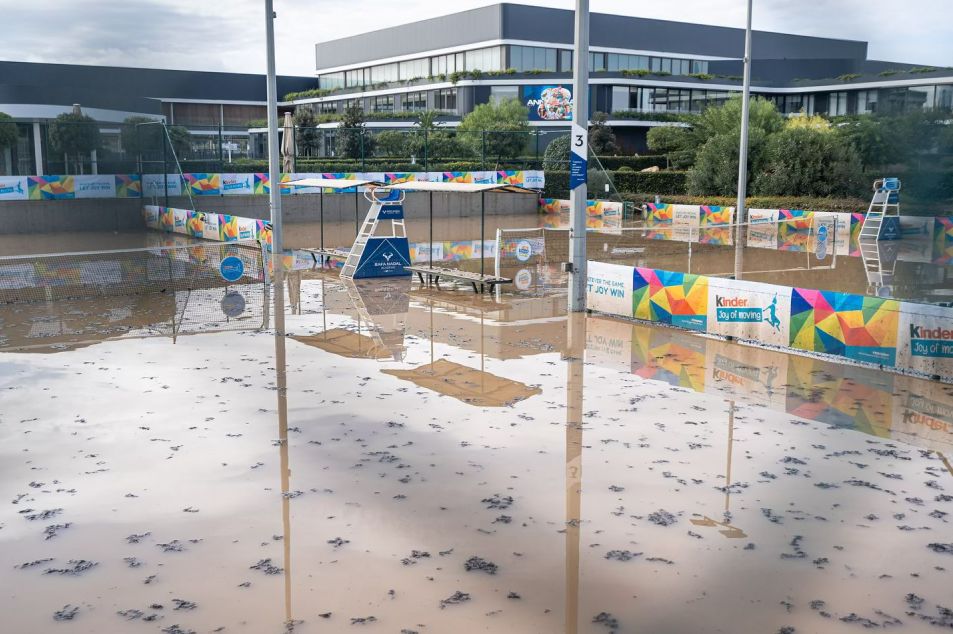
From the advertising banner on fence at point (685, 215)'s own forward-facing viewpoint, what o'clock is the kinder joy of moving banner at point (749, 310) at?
The kinder joy of moving banner is roughly at 12 o'clock from the advertising banner on fence.

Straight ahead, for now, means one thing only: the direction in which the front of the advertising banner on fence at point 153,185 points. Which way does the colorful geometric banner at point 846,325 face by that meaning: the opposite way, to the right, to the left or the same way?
to the right

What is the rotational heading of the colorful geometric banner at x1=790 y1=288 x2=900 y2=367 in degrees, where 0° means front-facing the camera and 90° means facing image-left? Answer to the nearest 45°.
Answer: approximately 45°

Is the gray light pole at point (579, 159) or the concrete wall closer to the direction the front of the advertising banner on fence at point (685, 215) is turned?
the gray light pole

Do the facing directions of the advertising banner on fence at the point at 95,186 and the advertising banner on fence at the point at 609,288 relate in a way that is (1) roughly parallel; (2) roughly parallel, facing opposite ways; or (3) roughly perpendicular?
roughly perpendicular

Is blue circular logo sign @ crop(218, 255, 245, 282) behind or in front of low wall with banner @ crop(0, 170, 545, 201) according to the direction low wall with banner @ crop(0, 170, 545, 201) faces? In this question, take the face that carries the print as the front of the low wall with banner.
in front

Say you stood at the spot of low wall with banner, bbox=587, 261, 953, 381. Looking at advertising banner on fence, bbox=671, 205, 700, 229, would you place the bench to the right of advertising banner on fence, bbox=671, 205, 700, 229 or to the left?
left

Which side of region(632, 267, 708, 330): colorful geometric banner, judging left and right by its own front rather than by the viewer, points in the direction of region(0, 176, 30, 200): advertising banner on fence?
right

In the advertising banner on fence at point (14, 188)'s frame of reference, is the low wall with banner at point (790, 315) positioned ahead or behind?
ahead

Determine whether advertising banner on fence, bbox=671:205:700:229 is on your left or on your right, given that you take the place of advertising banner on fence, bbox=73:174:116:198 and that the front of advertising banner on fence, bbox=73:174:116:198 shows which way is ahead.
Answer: on your left

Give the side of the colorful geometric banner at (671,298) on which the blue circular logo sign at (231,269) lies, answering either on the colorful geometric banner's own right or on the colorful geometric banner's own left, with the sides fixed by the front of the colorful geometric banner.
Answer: on the colorful geometric banner's own right

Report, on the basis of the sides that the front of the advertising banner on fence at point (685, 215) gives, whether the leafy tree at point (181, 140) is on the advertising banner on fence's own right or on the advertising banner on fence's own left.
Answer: on the advertising banner on fence's own right

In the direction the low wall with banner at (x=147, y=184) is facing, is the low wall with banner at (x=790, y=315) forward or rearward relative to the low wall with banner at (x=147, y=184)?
forward

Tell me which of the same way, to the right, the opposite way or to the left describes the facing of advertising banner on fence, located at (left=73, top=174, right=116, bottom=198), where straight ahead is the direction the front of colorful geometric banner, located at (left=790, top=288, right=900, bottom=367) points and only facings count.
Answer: to the left

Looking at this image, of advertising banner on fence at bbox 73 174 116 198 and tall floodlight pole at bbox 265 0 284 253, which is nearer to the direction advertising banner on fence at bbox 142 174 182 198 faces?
the tall floodlight pole
